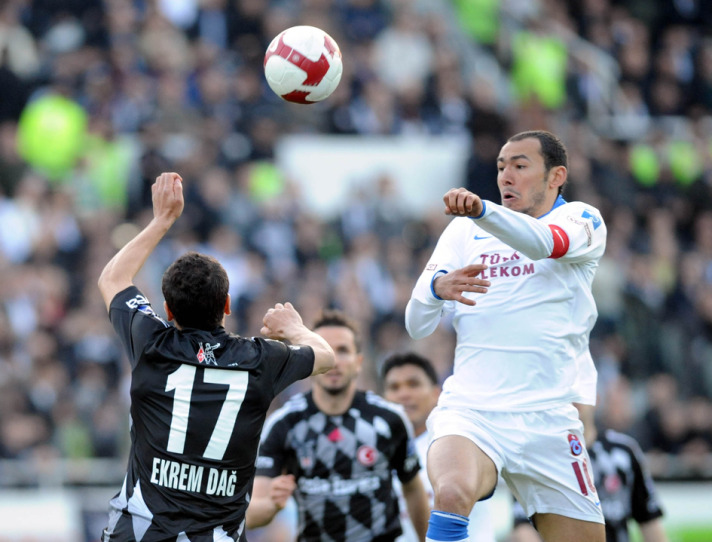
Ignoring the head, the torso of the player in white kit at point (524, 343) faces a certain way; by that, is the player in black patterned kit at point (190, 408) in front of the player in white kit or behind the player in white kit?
in front

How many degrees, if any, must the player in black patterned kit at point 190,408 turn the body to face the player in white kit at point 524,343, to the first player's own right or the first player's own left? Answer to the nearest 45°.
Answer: approximately 90° to the first player's own right

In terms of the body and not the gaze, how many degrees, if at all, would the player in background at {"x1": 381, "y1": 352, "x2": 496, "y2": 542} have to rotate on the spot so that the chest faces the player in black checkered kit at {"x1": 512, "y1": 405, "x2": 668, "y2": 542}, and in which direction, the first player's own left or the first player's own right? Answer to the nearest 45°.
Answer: approximately 135° to the first player's own left

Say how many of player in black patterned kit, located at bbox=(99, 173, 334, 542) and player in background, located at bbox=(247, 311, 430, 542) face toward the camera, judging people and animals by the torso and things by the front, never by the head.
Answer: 1

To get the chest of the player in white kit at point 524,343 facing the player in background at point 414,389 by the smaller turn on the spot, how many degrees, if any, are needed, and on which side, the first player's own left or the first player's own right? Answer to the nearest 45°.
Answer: approximately 135° to the first player's own right

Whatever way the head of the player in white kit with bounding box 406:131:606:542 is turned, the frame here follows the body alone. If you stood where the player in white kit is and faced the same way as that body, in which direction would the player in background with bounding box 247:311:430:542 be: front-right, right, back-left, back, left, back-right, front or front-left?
right

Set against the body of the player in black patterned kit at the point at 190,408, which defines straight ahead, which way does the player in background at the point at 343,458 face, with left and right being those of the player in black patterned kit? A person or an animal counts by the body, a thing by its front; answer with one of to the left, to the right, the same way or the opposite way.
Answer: the opposite way

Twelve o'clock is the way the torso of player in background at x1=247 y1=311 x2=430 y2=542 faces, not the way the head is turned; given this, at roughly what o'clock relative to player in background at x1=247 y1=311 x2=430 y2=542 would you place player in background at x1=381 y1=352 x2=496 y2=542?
player in background at x1=381 y1=352 x2=496 y2=542 is roughly at 7 o'clock from player in background at x1=247 y1=311 x2=430 y2=542.

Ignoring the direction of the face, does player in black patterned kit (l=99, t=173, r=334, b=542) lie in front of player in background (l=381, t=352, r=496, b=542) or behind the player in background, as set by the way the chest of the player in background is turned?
in front

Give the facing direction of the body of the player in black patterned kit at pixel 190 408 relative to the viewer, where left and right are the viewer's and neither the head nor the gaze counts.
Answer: facing away from the viewer

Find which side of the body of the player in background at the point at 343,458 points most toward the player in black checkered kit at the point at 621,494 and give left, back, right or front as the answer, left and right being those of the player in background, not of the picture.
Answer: left

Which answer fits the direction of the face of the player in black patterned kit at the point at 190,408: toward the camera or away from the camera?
away from the camera
